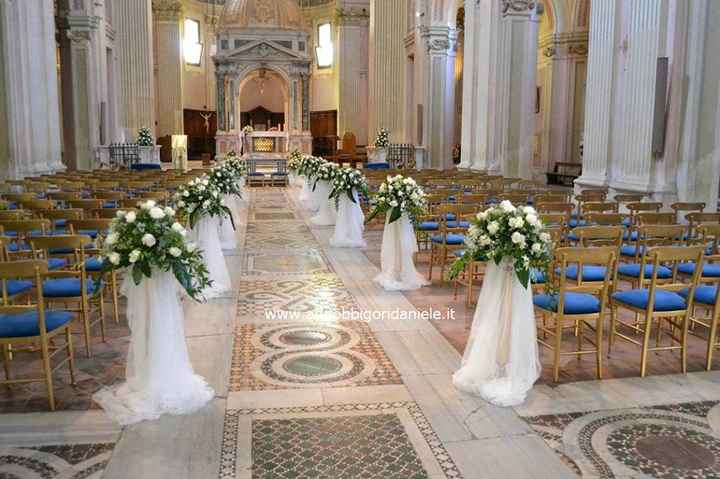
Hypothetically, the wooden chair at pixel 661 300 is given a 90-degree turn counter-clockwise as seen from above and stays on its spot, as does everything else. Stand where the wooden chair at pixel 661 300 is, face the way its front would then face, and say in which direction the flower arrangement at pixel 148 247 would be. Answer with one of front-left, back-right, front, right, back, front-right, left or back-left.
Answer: front

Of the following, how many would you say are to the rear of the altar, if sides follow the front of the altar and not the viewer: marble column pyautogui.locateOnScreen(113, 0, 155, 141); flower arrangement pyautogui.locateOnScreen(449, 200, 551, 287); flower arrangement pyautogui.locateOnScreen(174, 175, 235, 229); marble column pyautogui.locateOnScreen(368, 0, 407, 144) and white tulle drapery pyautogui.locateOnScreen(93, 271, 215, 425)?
0

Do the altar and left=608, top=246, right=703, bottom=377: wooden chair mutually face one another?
yes

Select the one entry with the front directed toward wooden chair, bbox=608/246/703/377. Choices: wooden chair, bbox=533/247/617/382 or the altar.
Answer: the altar

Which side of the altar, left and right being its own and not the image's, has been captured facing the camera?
front

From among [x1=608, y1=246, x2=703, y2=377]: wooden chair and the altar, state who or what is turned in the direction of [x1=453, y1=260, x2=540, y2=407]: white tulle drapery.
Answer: the altar

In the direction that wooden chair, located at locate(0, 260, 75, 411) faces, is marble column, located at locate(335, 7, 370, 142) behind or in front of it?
in front

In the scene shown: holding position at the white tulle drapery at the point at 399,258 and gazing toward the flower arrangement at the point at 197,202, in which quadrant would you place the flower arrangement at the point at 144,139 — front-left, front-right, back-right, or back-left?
front-right

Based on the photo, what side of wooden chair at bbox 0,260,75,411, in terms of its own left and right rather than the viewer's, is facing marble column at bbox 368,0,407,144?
front

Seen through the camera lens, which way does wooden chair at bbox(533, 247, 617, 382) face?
facing away from the viewer and to the left of the viewer

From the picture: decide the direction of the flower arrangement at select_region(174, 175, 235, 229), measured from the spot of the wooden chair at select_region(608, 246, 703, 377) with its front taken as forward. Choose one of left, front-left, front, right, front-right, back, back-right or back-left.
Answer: front-left

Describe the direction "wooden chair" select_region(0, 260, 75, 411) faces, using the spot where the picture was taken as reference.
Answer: facing away from the viewer and to the right of the viewer

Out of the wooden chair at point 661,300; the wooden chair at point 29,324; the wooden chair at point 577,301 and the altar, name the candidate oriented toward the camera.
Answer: the altar

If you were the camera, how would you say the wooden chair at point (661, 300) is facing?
facing away from the viewer and to the left of the viewer

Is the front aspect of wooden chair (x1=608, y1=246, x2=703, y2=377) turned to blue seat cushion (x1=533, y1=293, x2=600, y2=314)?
no

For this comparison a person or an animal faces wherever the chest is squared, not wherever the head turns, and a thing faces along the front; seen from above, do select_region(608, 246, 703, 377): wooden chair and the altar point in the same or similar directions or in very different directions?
very different directions

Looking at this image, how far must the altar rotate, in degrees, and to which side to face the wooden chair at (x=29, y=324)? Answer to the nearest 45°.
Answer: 0° — it already faces it

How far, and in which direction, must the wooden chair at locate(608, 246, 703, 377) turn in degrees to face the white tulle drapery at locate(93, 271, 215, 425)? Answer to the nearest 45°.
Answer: approximately 90° to its left

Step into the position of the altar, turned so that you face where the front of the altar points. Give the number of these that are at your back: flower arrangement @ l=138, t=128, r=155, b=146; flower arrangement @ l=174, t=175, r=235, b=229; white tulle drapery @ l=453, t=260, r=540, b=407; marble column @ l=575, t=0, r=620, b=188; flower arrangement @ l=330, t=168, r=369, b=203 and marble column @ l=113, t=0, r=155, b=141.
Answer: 0

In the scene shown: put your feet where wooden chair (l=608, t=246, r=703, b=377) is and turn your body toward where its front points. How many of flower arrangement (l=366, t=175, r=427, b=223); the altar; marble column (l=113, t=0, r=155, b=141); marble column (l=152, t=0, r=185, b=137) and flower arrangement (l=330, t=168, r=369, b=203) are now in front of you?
5

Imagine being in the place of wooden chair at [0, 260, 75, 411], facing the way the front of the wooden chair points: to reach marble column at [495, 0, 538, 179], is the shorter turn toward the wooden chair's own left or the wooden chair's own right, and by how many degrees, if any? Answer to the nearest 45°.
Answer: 0° — it already faces it
